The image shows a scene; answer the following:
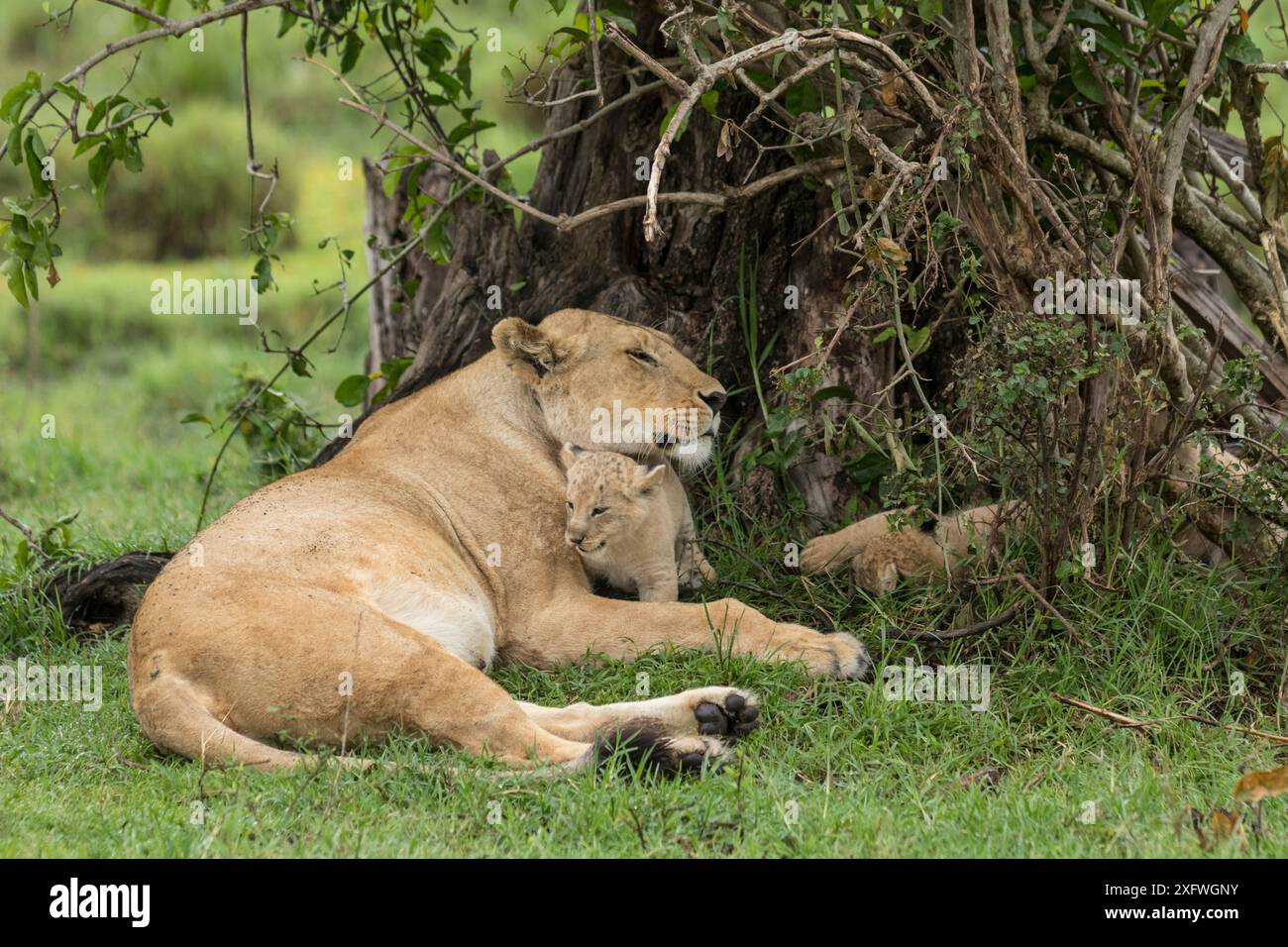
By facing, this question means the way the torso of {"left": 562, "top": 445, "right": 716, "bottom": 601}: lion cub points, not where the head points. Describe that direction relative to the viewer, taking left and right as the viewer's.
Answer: facing the viewer and to the left of the viewer

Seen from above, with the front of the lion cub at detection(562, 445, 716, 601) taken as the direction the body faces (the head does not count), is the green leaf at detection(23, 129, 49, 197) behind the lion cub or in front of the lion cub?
in front

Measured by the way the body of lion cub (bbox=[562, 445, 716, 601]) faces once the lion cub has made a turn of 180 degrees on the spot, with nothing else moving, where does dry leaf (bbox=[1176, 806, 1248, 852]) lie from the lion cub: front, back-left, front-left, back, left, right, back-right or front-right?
right

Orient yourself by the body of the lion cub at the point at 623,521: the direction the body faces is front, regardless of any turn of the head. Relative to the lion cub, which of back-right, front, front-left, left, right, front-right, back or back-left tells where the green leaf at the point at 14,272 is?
front-right

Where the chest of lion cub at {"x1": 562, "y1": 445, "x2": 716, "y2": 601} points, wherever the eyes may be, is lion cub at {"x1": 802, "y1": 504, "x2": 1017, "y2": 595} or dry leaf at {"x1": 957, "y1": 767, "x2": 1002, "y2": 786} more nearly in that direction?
the dry leaf

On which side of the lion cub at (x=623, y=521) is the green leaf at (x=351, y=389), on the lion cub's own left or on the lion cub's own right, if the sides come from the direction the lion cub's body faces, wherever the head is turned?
on the lion cub's own right

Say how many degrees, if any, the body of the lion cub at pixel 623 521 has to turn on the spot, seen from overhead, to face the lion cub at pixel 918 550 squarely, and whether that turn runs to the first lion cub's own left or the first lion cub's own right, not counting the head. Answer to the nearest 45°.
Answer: approximately 135° to the first lion cub's own left

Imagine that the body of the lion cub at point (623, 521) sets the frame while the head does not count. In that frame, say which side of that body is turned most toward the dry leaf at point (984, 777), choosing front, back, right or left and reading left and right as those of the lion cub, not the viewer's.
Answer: left
